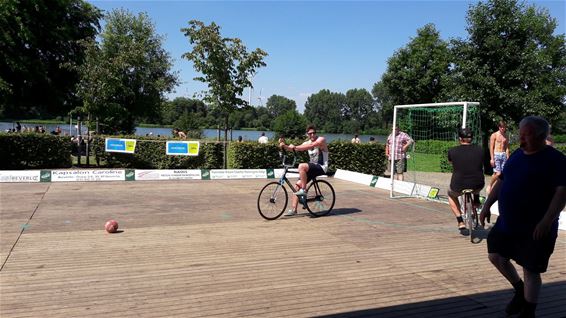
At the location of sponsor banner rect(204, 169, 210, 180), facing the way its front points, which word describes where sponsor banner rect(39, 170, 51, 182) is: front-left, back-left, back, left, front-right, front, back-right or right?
right

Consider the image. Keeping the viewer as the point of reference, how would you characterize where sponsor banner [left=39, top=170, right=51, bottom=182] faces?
facing the viewer

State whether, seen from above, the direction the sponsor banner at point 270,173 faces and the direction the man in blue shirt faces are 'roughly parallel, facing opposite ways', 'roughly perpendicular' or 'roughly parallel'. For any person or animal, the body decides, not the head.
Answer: roughly perpendicular

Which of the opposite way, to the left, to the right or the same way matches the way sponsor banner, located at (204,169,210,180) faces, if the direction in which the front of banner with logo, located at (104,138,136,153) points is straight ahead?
the same way

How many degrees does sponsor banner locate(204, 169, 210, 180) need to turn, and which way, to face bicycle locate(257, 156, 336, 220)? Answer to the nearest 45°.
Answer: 0° — it already faces it

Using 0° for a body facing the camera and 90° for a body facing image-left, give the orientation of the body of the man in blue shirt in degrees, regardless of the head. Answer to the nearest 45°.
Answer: approximately 45°

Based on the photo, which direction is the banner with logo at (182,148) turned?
toward the camera

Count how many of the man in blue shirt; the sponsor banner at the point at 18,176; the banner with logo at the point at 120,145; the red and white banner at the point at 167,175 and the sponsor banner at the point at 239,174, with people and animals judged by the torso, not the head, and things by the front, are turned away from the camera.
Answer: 0

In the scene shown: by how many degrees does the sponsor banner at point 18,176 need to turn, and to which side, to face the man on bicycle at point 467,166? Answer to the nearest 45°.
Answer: approximately 45° to its left

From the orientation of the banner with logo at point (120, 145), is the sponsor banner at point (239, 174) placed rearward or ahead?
ahead

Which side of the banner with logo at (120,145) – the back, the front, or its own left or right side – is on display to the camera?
front

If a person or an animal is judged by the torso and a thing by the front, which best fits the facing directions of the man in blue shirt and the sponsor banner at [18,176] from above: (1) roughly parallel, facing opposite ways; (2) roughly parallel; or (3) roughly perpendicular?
roughly perpendicular

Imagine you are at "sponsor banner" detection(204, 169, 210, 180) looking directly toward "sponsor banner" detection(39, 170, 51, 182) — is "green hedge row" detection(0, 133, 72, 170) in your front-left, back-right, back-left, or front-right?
front-right

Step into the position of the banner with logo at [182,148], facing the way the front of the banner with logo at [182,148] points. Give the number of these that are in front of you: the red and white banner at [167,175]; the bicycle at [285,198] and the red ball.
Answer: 3

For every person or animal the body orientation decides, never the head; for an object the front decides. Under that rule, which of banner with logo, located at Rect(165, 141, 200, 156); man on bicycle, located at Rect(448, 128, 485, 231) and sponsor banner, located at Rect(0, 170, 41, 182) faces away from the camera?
the man on bicycle

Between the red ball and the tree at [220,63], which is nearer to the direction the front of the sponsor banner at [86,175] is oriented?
the red ball

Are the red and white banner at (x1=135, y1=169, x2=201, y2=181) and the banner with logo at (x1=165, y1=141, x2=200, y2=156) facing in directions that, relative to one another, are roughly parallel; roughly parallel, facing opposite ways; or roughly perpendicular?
roughly parallel

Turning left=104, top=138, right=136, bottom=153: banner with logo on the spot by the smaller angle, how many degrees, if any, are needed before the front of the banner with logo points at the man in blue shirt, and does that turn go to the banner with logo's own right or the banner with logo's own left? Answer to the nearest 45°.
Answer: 0° — it already faces them

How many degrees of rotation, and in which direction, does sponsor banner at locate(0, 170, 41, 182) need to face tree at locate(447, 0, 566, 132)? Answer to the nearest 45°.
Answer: approximately 90° to its left
